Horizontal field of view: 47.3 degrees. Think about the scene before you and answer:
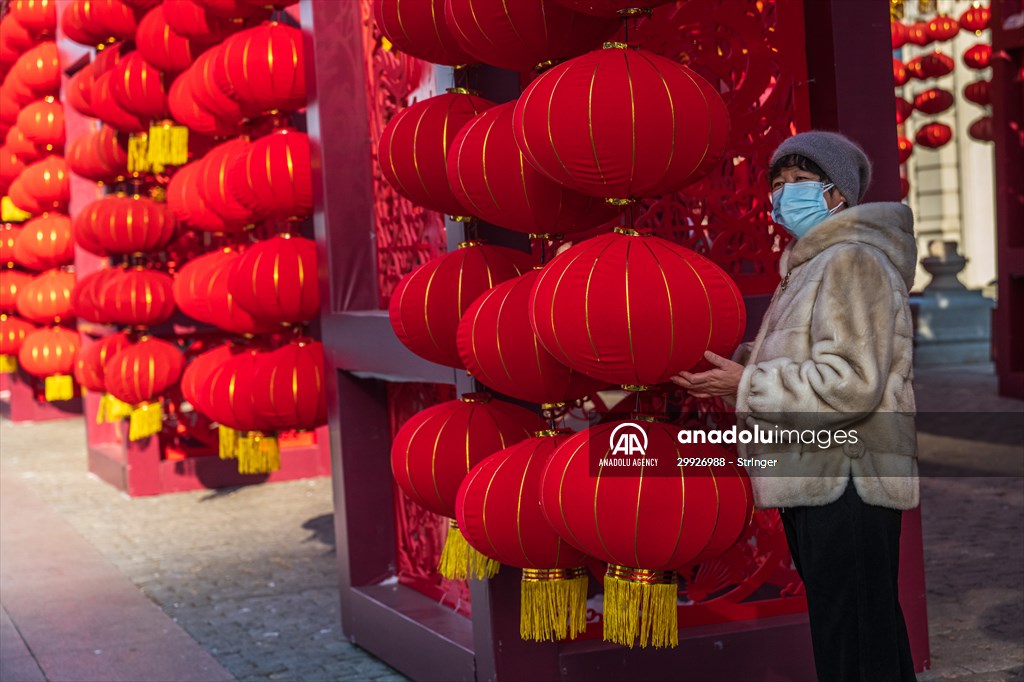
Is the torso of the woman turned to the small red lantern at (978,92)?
no

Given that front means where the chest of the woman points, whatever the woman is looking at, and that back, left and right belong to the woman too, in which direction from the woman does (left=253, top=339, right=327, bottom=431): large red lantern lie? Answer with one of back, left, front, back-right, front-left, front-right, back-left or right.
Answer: front-right

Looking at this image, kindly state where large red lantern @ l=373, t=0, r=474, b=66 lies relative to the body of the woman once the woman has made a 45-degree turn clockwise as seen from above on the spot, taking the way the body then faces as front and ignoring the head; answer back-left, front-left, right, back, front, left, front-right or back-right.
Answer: front

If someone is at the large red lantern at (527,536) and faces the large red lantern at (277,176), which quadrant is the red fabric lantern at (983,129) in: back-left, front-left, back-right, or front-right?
front-right

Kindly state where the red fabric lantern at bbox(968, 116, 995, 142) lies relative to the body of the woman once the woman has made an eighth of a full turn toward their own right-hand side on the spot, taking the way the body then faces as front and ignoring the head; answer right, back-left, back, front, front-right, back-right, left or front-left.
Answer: front-right

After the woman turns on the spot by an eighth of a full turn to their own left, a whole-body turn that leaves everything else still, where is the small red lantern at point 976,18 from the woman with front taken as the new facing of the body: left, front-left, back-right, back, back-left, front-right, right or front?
back-right

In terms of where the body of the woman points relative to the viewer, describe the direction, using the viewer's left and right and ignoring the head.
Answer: facing to the left of the viewer

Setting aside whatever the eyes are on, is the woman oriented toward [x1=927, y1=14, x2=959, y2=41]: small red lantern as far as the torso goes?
no

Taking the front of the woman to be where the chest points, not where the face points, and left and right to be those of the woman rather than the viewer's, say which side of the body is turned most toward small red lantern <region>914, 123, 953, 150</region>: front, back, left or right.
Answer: right

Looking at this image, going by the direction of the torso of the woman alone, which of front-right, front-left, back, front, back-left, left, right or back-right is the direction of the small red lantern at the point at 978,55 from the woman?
right

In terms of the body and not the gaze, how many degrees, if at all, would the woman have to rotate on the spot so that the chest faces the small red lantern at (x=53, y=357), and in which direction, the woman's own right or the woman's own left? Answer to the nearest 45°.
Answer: approximately 45° to the woman's own right

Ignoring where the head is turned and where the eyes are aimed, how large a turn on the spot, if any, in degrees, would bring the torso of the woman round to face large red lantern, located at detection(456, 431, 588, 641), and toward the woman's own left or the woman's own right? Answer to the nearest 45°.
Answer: approximately 45° to the woman's own right

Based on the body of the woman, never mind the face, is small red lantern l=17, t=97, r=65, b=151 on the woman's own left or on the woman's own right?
on the woman's own right

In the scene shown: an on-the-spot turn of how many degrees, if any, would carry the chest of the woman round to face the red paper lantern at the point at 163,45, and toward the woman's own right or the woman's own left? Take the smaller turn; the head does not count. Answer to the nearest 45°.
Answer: approximately 45° to the woman's own right
